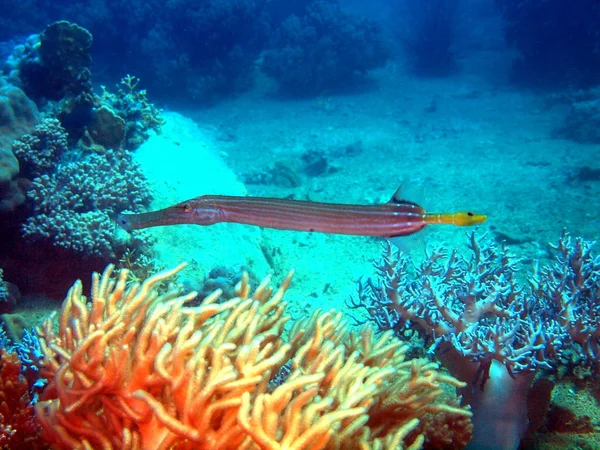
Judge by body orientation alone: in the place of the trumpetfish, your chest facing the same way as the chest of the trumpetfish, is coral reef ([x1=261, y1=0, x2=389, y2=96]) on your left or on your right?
on your right

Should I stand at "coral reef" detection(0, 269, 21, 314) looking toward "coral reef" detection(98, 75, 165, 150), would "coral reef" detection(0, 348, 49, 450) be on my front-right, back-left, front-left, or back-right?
back-right

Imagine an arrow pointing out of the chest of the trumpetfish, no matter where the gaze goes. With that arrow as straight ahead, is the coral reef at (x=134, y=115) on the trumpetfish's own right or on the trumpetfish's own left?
on the trumpetfish's own right

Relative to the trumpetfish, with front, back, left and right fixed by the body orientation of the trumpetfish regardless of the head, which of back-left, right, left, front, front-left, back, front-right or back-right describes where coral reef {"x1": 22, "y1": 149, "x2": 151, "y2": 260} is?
front-right

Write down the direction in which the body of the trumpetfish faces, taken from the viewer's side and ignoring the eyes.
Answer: to the viewer's left

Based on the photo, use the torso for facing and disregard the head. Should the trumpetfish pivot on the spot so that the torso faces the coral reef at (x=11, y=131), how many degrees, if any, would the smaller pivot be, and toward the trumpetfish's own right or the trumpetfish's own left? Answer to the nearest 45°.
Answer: approximately 45° to the trumpetfish's own right
